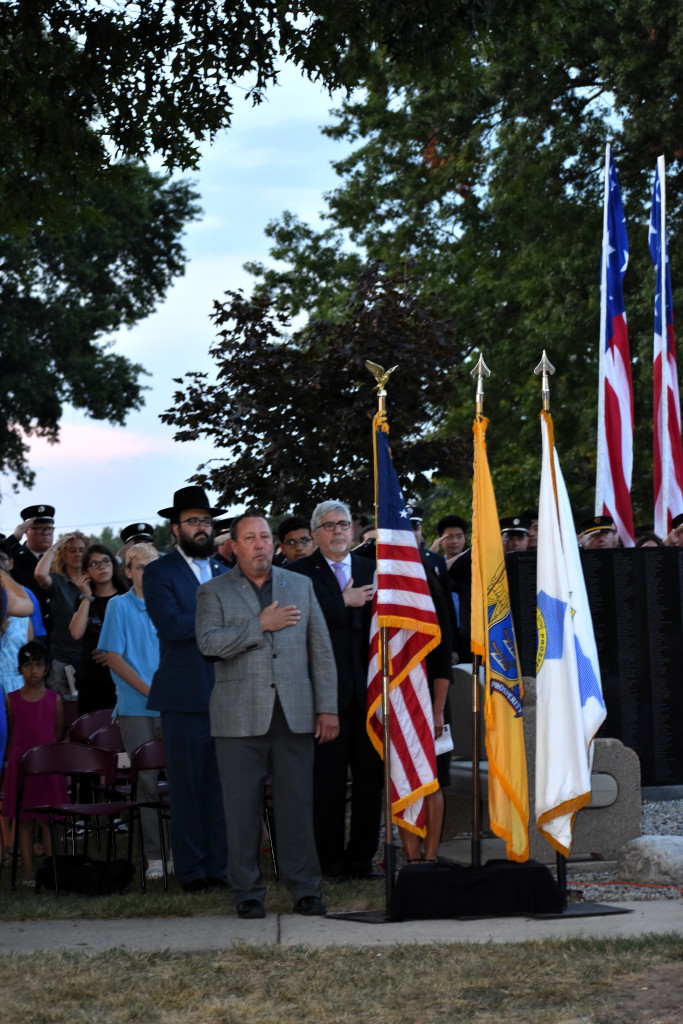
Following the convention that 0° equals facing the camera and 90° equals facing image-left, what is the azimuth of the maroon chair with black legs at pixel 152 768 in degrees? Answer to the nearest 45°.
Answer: approximately 315°

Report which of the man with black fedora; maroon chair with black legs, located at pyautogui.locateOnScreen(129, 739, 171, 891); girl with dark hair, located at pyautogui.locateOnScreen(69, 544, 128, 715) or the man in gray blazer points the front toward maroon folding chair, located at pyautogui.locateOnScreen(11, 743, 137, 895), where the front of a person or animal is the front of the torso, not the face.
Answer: the girl with dark hair

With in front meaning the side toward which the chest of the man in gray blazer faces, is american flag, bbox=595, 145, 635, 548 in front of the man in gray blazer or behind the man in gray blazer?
behind

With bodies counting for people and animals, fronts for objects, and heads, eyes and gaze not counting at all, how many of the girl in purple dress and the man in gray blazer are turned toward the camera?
2

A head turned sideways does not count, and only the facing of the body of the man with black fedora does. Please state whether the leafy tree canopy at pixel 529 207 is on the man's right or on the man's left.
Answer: on the man's left
